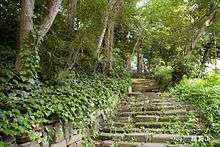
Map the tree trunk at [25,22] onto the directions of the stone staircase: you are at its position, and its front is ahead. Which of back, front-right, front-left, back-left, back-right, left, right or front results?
back-right

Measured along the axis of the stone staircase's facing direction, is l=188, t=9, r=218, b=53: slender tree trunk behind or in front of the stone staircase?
behind

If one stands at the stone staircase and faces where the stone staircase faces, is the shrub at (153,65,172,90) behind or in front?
behind

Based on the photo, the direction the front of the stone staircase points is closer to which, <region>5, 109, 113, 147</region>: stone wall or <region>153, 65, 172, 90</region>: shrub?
the stone wall

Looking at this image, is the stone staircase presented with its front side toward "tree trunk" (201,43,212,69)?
no

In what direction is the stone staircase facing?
toward the camera

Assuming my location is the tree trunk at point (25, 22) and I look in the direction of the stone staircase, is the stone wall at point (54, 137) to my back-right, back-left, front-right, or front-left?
front-right

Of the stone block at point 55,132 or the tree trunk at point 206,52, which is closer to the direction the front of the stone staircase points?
the stone block

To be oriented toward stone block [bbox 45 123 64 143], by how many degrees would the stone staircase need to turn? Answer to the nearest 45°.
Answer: approximately 45° to its right
